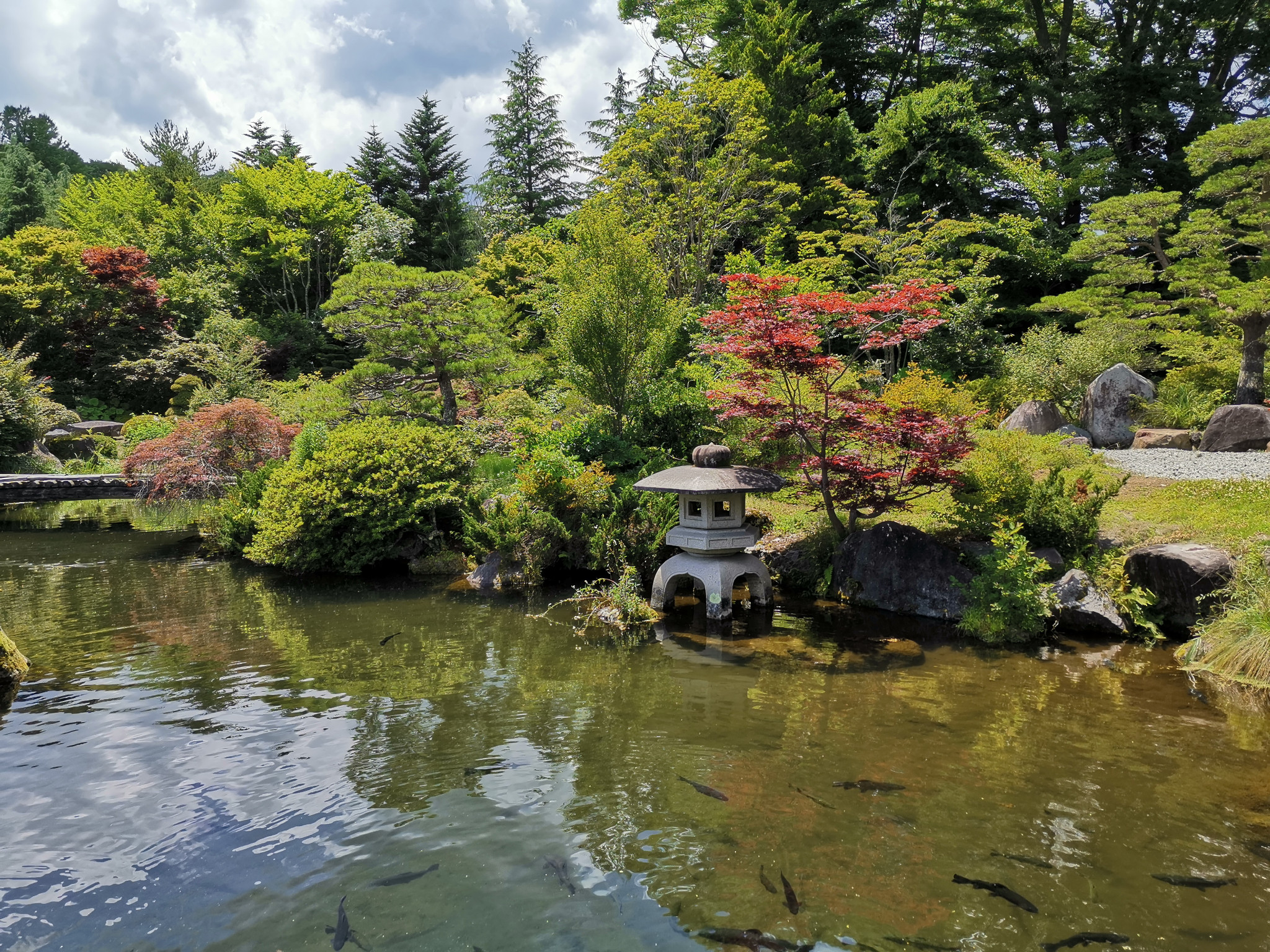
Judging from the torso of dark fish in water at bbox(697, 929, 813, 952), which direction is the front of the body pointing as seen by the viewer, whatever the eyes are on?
to the viewer's left
